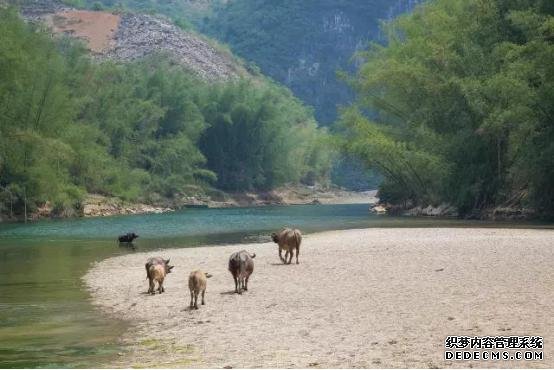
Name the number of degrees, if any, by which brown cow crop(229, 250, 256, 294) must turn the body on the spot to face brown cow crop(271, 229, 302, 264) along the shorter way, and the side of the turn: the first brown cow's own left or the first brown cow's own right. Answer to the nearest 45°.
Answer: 0° — it already faces it

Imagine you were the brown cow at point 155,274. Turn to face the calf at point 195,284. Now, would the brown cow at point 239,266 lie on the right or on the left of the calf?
left

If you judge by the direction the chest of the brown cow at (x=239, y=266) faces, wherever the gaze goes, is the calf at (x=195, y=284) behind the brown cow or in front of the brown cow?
behind

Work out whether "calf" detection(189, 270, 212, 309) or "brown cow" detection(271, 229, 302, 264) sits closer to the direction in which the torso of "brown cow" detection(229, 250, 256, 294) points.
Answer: the brown cow

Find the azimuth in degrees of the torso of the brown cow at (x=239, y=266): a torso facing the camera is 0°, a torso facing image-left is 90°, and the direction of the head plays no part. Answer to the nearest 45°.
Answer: approximately 180°

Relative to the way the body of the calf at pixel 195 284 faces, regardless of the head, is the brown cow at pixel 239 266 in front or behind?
in front

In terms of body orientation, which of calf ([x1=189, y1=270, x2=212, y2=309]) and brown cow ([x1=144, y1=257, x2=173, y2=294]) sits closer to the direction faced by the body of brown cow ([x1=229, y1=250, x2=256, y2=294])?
the brown cow

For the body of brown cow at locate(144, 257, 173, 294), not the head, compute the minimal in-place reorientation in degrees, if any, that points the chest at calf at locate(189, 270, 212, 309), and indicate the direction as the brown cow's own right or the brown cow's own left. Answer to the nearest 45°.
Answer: approximately 135° to the brown cow's own right

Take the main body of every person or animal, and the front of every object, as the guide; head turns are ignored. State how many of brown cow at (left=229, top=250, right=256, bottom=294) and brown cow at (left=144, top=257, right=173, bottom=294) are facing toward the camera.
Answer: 0

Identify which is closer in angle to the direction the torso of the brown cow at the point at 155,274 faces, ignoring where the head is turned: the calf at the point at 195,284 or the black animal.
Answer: the black animal

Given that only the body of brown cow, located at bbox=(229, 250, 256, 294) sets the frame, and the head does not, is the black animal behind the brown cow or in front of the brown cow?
in front

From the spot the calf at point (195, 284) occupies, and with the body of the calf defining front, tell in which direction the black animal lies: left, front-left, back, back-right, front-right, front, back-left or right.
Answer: front-left

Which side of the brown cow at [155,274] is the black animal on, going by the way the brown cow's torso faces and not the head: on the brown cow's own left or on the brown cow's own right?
on the brown cow's own left
